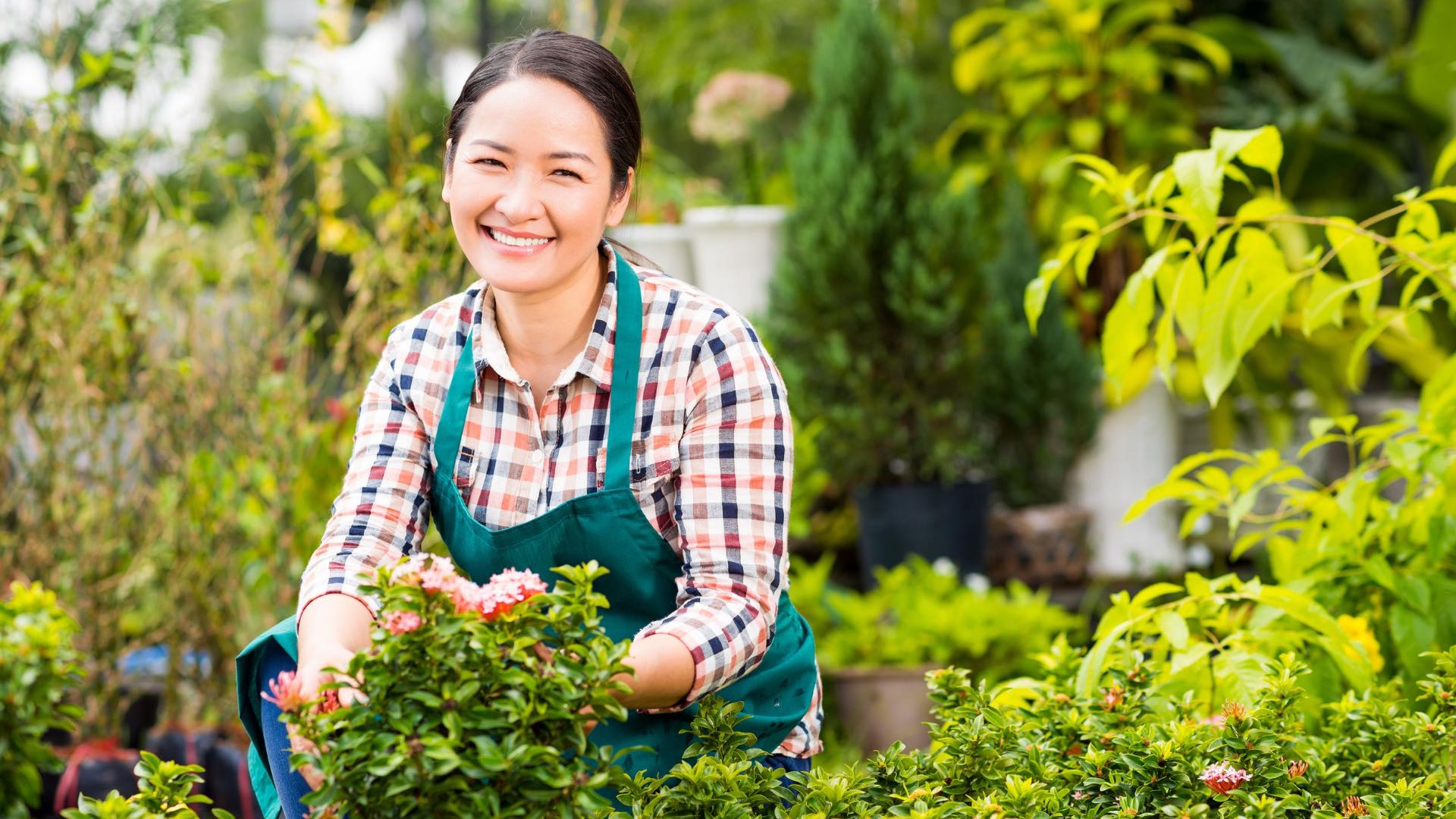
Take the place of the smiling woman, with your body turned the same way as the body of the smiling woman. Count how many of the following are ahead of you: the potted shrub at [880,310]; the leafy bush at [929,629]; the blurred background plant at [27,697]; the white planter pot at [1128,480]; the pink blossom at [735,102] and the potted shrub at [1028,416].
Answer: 0

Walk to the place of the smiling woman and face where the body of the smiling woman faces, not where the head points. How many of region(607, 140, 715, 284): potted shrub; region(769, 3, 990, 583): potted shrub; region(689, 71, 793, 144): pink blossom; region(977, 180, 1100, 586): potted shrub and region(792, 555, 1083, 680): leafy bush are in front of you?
0

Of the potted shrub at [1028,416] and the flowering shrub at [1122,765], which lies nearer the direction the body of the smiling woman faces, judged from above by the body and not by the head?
the flowering shrub

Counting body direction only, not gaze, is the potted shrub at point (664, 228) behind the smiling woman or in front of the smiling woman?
behind

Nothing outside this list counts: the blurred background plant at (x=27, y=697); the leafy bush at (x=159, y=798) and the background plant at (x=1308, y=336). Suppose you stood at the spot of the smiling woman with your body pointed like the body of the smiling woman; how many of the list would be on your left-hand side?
1

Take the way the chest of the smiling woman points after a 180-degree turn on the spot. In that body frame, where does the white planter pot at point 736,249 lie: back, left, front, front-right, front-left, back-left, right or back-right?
front

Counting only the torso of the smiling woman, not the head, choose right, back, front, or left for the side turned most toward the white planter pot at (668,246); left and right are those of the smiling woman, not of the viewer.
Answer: back

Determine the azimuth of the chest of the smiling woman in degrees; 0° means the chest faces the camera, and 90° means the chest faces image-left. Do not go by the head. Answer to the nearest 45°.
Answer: approximately 0°

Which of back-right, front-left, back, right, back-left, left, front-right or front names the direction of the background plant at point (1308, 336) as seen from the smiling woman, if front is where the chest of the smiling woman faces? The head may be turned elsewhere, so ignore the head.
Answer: left

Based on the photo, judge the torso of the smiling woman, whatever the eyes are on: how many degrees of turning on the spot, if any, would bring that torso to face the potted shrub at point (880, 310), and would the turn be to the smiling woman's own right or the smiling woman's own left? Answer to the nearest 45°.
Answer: approximately 180°

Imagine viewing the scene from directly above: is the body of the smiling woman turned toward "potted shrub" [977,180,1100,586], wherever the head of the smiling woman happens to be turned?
no
